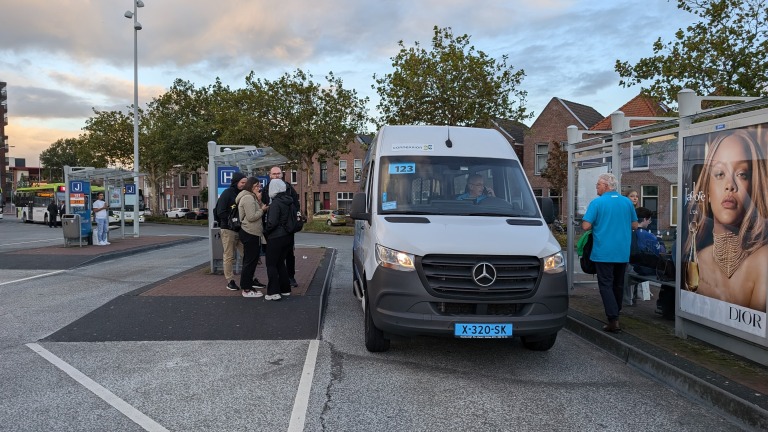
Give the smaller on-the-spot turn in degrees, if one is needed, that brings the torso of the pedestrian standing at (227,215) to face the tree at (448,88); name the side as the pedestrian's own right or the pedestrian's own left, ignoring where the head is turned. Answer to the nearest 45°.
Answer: approximately 45° to the pedestrian's own left

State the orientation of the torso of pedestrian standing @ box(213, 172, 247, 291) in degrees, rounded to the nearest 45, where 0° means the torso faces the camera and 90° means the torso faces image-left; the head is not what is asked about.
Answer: approximately 270°

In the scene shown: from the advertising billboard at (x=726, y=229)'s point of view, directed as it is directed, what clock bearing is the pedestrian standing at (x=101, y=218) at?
The pedestrian standing is roughly at 2 o'clock from the advertising billboard.

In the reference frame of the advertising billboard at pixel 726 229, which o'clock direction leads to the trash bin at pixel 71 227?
The trash bin is roughly at 2 o'clock from the advertising billboard.

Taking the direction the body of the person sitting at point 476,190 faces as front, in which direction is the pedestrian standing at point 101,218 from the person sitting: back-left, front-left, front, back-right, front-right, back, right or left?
back-right

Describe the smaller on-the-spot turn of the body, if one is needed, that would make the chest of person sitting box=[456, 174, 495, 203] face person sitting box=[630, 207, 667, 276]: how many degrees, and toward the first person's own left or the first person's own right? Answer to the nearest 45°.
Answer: approximately 135° to the first person's own left

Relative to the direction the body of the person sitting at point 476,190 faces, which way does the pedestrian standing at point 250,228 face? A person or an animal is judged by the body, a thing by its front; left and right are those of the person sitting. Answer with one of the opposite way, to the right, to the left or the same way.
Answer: to the left

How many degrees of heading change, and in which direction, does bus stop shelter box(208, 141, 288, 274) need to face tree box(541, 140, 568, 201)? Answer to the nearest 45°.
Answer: approximately 45° to its left

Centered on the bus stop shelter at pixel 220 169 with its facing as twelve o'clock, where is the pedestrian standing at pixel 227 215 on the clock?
The pedestrian standing is roughly at 3 o'clock from the bus stop shelter.

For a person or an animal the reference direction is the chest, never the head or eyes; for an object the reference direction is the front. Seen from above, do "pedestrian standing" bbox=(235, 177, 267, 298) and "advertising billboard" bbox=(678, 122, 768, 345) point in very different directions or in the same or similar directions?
very different directions

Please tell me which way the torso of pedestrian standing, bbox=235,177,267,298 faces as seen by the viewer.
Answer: to the viewer's right

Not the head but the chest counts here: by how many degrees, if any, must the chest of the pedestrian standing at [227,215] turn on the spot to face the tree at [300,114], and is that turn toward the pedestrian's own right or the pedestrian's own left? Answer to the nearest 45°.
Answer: approximately 90° to the pedestrian's own left

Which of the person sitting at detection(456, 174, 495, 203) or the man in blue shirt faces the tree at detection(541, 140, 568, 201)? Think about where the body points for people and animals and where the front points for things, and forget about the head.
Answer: the man in blue shirt

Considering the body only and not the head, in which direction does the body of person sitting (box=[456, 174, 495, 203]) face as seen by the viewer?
toward the camera
